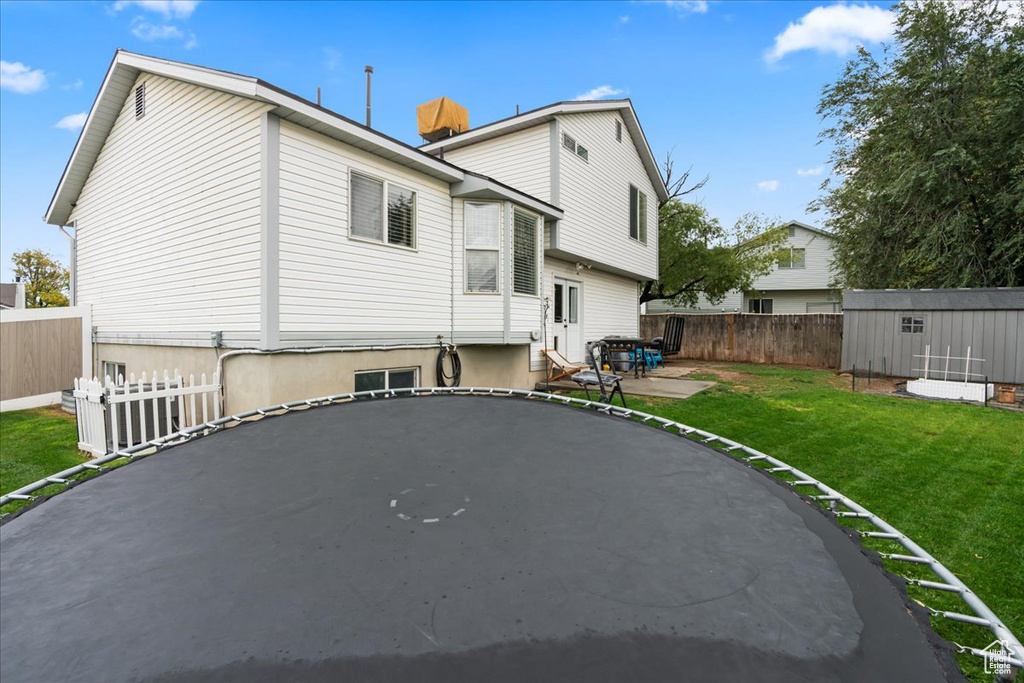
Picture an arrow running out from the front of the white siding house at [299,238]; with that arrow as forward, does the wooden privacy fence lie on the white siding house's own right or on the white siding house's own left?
on the white siding house's own right

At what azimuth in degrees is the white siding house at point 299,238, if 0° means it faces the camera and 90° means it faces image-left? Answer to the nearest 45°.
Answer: approximately 135°

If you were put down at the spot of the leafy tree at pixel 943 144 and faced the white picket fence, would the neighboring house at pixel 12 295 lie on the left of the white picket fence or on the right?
right

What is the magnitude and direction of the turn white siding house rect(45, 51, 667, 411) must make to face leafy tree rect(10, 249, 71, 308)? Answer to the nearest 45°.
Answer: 0° — it already faces it

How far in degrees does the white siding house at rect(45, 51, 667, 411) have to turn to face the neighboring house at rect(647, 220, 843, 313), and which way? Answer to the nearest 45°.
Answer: approximately 90° to its right

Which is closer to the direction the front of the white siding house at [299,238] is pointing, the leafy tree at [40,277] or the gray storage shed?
the leafy tree
